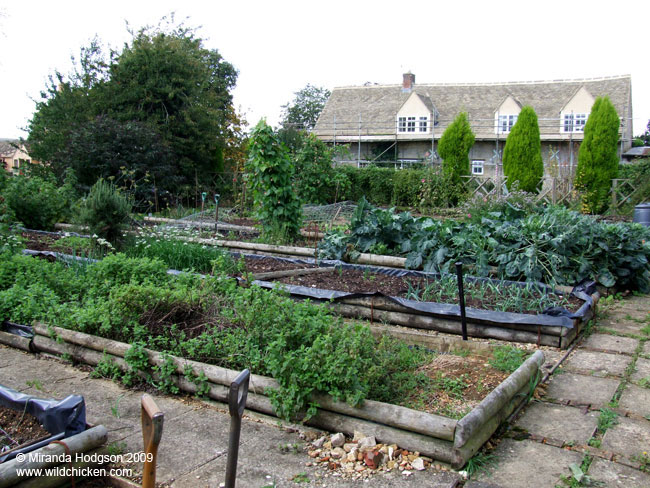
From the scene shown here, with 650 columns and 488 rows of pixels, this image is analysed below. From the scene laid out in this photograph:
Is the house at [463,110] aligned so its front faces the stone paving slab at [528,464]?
yes

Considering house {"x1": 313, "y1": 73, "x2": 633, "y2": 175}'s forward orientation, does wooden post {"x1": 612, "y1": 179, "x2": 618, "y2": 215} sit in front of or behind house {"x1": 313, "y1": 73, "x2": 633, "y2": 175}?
in front

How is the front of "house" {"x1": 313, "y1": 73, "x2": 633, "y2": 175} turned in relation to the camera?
facing the viewer

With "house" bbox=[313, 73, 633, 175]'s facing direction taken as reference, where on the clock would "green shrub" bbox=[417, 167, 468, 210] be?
The green shrub is roughly at 12 o'clock from the house.

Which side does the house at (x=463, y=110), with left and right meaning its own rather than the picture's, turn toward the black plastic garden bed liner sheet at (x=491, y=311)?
front

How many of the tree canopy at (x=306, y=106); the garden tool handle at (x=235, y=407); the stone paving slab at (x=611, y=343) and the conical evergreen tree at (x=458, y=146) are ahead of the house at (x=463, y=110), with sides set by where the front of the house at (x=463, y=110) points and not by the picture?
3

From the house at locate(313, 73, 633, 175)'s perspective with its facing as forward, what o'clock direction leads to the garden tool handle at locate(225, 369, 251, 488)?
The garden tool handle is roughly at 12 o'clock from the house.

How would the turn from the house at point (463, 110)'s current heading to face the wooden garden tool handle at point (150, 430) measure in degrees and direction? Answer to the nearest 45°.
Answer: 0° — it already faces it

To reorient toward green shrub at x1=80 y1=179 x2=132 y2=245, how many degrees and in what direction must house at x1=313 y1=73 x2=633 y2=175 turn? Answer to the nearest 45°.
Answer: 0° — it already faces it

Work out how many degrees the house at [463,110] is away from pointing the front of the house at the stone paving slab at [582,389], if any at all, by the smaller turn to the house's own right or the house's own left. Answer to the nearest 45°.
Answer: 0° — it already faces it

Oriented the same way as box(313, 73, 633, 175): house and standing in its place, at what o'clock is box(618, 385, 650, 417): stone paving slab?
The stone paving slab is roughly at 12 o'clock from the house.

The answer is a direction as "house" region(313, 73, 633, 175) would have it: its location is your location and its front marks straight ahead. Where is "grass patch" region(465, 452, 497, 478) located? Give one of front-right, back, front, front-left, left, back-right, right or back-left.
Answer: front

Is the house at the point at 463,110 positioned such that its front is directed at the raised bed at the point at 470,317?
yes

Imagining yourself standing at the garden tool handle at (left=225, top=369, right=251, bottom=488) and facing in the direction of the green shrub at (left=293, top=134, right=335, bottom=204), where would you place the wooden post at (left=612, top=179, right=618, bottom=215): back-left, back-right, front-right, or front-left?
front-right

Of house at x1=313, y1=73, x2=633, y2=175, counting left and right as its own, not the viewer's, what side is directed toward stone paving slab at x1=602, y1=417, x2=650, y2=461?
front
